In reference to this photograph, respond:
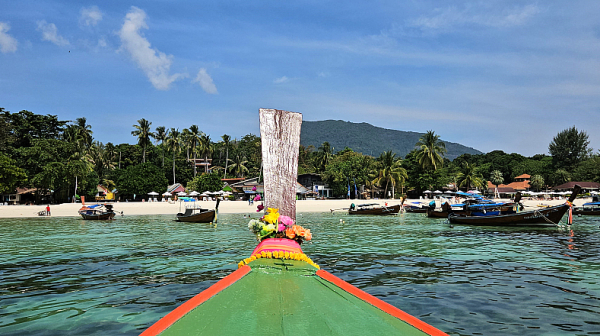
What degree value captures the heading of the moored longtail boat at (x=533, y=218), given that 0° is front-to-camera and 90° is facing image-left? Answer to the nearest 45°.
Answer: approximately 270°

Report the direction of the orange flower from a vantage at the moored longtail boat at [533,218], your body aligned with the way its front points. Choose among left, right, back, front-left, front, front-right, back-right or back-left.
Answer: right

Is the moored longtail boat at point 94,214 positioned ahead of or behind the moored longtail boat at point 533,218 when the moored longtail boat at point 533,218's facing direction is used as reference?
behind

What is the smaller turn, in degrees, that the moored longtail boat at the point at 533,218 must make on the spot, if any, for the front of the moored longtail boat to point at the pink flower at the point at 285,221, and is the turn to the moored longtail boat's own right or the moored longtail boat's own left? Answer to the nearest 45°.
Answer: approximately 90° to the moored longtail boat's own right

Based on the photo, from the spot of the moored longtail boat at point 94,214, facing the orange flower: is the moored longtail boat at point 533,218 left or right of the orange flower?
left

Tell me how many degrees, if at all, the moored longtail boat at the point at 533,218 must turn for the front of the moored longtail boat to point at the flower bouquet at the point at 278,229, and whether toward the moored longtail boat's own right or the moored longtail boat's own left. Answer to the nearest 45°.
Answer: approximately 90° to the moored longtail boat's own right
